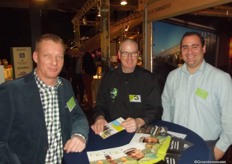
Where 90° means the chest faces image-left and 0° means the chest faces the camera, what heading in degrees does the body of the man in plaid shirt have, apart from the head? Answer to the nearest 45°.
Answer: approximately 315°

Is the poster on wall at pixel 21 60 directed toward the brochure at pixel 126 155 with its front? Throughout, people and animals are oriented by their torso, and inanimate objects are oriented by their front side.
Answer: yes

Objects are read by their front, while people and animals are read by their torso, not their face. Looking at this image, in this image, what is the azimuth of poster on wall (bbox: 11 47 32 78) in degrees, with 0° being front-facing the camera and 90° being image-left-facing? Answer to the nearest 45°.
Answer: approximately 0°

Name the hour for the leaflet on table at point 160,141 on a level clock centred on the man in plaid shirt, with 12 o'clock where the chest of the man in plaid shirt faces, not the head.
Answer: The leaflet on table is roughly at 11 o'clock from the man in plaid shirt.

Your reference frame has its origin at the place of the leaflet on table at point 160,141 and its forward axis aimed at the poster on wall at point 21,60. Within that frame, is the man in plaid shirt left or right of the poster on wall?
left

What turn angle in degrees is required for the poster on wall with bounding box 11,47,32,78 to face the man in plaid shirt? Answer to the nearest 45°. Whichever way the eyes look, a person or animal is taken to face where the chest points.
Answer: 0° — it already faces them

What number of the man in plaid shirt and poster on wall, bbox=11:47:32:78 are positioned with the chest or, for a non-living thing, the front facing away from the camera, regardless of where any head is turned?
0

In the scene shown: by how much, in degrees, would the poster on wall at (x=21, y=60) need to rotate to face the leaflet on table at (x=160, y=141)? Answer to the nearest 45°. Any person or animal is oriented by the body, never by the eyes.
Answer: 0° — it already faces it

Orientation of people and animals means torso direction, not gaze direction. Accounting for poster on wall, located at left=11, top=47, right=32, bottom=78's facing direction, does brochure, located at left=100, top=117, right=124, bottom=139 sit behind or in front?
in front
